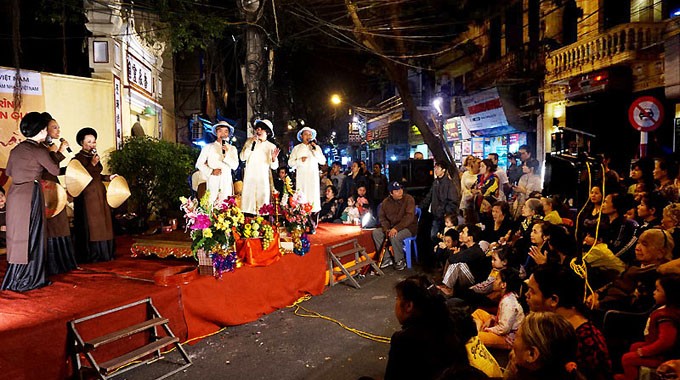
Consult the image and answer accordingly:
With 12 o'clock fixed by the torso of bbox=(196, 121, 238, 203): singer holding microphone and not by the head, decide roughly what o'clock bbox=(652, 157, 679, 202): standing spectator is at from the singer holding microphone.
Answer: The standing spectator is roughly at 10 o'clock from the singer holding microphone.

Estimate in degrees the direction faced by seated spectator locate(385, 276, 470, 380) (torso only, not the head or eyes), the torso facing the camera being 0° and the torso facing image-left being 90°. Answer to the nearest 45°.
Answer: approximately 135°

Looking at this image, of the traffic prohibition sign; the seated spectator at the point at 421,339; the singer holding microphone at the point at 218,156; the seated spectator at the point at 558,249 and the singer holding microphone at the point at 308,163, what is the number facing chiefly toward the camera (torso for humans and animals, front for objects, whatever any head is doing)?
3

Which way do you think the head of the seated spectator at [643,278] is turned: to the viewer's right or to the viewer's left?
to the viewer's left

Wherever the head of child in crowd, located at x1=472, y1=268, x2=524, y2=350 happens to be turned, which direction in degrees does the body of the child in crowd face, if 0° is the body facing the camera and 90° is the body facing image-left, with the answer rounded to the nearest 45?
approximately 90°

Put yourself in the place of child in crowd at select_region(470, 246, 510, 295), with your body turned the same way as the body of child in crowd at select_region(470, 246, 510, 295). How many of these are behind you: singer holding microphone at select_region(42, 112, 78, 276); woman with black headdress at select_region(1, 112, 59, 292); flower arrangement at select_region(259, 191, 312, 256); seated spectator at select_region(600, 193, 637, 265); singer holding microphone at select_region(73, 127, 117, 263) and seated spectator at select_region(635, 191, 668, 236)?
2

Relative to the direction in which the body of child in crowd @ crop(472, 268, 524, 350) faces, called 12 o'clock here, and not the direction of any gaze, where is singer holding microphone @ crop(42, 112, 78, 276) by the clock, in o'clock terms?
The singer holding microphone is roughly at 12 o'clock from the child in crowd.

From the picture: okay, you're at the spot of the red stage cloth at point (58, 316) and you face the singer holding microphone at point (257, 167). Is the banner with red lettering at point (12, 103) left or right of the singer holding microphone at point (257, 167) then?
left

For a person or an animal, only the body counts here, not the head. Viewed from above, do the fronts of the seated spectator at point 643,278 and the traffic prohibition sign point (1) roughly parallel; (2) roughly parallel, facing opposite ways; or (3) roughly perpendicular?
roughly perpendicular

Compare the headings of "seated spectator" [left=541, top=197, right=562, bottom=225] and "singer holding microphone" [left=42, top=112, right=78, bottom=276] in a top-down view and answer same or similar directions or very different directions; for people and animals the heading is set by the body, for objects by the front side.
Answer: very different directions

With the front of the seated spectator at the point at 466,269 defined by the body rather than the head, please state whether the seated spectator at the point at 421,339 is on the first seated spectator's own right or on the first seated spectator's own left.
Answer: on the first seated spectator's own left

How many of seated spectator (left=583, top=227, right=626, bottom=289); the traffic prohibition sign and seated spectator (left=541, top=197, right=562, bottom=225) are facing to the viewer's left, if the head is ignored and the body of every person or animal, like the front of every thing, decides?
2

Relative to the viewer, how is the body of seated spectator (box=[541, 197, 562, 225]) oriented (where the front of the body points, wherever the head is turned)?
to the viewer's left

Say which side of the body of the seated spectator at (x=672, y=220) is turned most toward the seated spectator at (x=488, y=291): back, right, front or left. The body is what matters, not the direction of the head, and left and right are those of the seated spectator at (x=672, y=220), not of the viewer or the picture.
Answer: front

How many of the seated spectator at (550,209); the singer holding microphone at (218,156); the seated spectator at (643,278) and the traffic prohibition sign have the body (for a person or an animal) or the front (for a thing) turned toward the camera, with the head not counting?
2

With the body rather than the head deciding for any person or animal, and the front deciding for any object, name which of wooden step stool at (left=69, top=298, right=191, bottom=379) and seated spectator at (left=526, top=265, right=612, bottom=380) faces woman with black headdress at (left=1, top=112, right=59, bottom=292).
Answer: the seated spectator

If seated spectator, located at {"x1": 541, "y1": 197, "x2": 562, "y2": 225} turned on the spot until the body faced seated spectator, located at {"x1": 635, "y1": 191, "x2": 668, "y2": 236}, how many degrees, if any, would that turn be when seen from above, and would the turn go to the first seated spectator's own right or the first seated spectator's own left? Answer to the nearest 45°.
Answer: approximately 135° to the first seated spectator's own left

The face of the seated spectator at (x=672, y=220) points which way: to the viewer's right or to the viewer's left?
to the viewer's left
